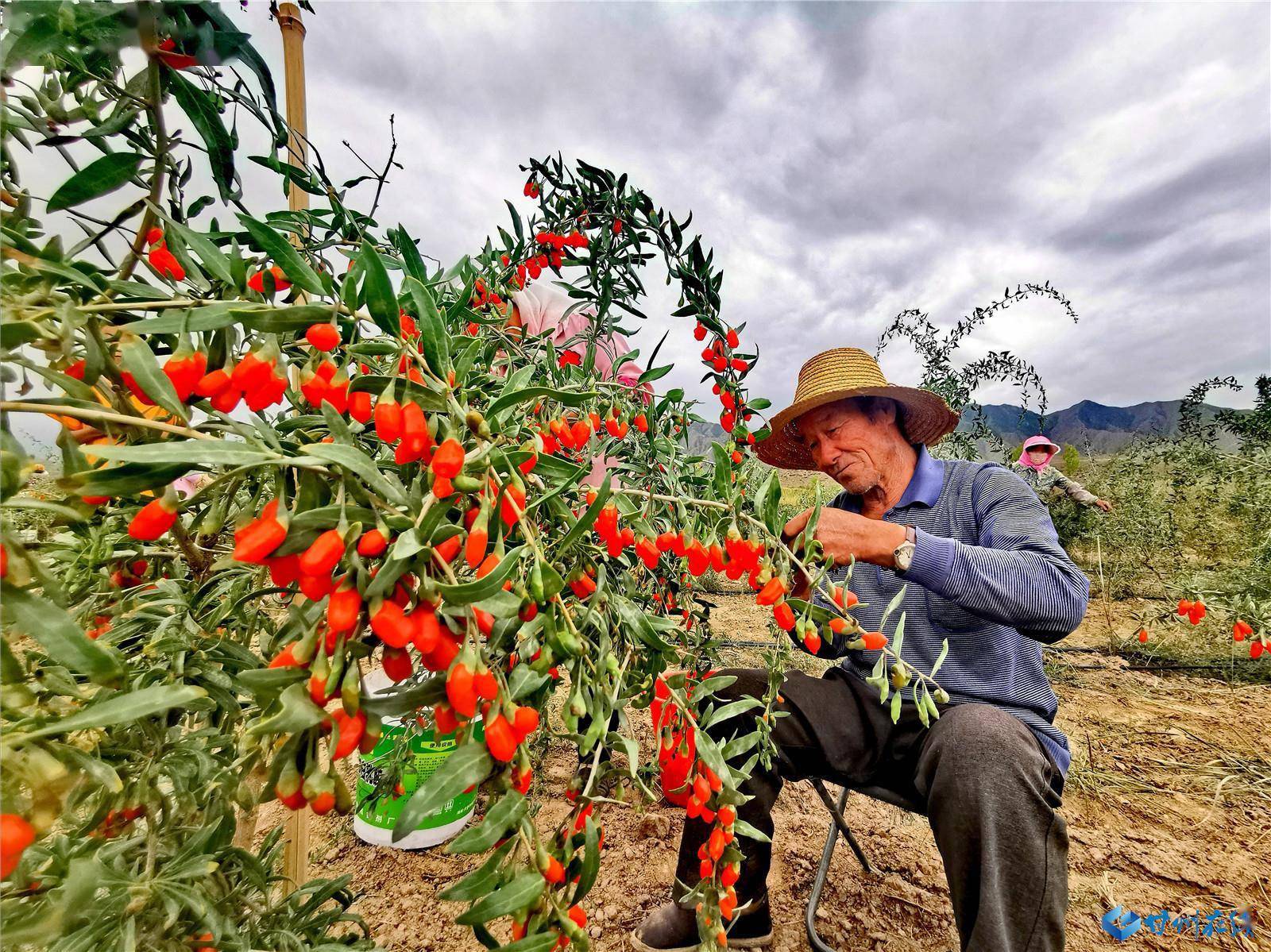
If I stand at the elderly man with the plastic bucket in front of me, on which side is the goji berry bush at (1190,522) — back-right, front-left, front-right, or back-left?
back-right

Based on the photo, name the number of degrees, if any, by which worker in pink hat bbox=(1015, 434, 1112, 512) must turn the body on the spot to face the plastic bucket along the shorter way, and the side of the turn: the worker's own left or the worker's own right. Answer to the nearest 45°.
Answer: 0° — they already face it

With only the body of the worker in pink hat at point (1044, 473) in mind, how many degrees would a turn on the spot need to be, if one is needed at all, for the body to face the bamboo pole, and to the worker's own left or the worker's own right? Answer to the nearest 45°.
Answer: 0° — they already face it

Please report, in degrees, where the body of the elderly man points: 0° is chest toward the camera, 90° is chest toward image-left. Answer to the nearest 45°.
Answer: approximately 45°

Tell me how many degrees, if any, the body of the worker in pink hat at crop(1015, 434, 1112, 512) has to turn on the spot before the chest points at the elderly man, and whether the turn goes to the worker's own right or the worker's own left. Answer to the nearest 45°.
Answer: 0° — they already face them

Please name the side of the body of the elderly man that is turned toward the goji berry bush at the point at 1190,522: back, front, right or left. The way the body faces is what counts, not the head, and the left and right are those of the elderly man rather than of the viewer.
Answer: back

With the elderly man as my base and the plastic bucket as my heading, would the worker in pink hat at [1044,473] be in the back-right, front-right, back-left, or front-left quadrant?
back-right

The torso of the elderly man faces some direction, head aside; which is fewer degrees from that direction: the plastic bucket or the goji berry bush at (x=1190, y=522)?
the plastic bucket

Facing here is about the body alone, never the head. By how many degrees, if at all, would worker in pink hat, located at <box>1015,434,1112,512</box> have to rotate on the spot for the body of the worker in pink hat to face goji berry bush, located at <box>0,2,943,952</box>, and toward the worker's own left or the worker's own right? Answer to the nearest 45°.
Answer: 0° — they already face it
